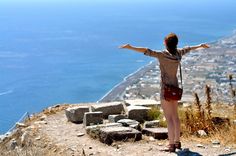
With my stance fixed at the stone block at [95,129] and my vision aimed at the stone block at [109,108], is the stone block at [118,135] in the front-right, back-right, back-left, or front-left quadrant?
back-right

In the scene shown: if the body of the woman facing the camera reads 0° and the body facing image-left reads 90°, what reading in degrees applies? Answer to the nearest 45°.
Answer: approximately 135°

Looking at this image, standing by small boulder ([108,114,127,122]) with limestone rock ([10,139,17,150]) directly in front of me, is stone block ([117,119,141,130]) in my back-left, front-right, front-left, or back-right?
back-left

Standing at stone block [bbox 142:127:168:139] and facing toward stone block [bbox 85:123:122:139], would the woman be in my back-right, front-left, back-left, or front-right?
back-left
